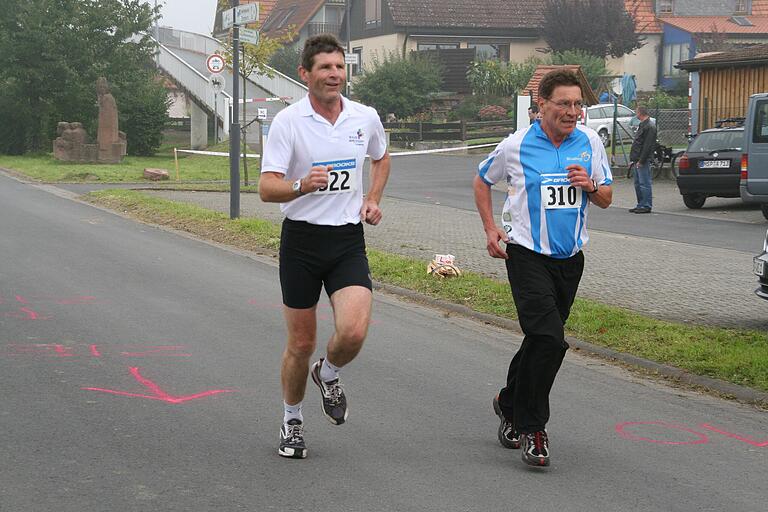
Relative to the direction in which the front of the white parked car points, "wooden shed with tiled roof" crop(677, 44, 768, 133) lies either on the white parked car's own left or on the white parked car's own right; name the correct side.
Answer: on the white parked car's own right
